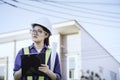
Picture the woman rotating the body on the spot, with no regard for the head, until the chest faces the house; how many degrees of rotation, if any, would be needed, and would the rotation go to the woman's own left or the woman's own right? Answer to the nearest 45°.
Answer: approximately 180°

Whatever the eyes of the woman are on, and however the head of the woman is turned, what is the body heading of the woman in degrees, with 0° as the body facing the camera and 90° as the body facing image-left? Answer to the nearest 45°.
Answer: approximately 0°
